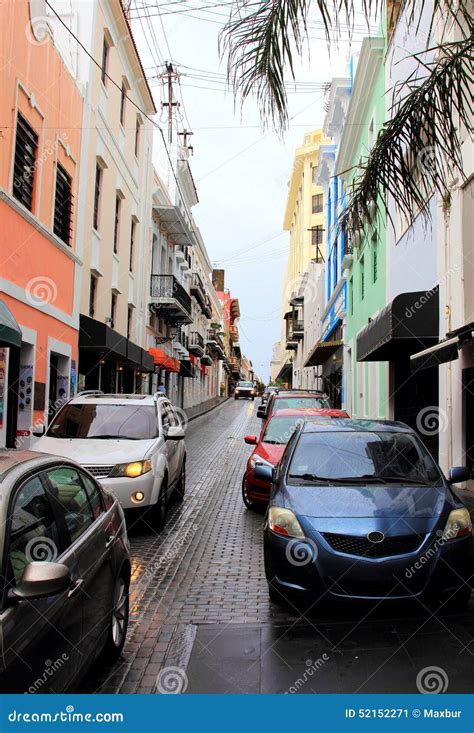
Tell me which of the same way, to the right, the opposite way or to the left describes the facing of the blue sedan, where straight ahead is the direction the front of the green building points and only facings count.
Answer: to the left

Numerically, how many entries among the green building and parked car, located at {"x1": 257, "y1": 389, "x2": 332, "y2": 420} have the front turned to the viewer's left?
1

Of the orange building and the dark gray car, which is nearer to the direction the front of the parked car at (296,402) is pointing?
the dark gray car

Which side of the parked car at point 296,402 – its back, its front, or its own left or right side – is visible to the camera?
front

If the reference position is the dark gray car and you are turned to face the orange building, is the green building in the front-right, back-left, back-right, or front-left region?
front-right

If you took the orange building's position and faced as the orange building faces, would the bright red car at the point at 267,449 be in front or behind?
in front

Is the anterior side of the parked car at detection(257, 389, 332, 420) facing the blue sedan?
yes

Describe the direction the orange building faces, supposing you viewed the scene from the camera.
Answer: facing the viewer and to the right of the viewer

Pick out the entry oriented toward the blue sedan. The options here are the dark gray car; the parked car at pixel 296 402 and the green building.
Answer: the parked car

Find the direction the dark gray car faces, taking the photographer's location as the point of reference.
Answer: facing the viewer and to the left of the viewer

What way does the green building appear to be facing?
to the viewer's left

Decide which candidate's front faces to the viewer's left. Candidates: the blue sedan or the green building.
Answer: the green building

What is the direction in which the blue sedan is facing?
toward the camera

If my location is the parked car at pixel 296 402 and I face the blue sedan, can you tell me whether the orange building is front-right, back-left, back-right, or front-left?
front-right

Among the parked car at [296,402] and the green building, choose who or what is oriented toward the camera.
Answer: the parked car

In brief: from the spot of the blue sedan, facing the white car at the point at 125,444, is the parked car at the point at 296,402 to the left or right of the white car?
right
